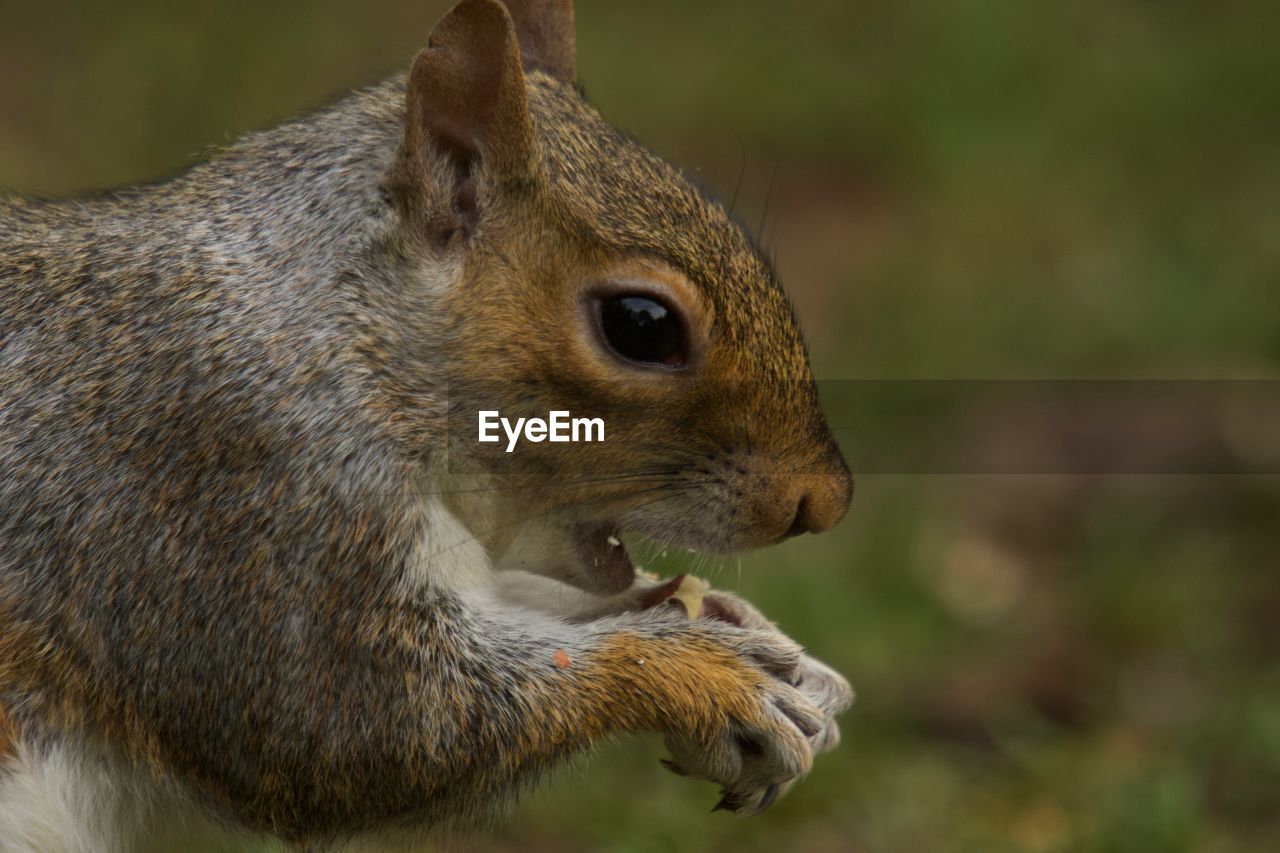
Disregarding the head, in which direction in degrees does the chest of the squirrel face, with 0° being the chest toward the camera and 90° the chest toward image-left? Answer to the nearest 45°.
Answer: approximately 270°
